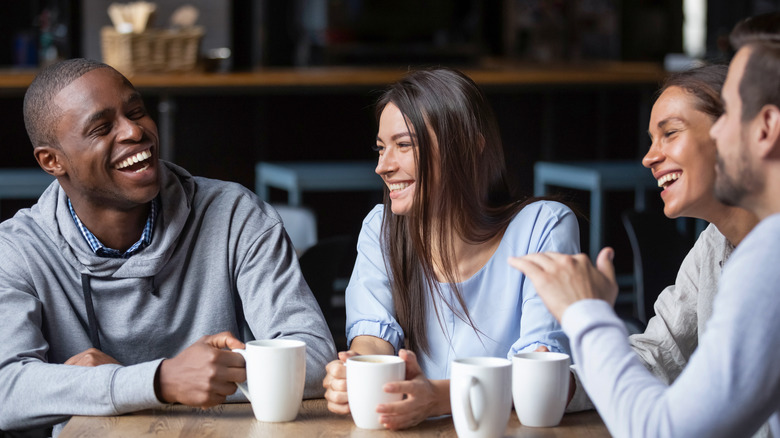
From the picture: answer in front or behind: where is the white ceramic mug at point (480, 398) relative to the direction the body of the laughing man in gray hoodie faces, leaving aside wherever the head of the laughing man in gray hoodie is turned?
in front

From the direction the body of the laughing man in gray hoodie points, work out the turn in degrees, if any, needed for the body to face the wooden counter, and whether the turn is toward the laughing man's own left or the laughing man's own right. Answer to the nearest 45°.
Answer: approximately 180°

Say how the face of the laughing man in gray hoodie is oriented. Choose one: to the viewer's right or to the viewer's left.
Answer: to the viewer's right

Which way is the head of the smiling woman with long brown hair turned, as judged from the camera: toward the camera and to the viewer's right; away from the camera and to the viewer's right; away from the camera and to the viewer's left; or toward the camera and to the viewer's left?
toward the camera and to the viewer's left

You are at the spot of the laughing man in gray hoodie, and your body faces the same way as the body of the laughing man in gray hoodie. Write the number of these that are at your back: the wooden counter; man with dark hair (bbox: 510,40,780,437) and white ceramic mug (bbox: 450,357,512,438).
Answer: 1

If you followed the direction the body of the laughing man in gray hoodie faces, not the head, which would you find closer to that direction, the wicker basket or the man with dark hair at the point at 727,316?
the man with dark hair

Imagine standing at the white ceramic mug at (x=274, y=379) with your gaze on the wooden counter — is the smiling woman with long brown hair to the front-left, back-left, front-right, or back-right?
front-right

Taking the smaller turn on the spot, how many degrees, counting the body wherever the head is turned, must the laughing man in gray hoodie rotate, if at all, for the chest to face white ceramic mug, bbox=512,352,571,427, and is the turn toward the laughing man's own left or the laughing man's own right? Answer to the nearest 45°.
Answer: approximately 45° to the laughing man's own left

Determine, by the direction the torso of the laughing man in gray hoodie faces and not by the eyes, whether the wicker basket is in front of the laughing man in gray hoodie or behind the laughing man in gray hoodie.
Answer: behind

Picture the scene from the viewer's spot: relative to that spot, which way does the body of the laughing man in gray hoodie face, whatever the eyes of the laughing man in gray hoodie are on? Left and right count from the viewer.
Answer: facing the viewer
